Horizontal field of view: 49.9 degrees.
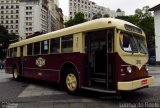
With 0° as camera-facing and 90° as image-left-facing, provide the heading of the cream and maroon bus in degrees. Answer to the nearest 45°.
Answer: approximately 315°
